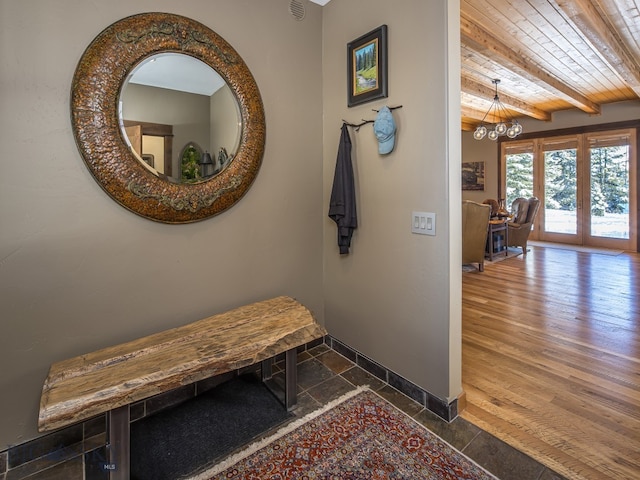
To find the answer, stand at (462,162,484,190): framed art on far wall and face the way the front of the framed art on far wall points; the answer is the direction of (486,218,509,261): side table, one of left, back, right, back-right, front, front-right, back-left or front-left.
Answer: front

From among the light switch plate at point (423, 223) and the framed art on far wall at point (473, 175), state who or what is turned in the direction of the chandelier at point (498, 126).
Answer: the framed art on far wall

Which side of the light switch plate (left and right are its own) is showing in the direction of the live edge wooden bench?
front

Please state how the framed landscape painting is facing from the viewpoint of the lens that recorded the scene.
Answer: facing the viewer and to the left of the viewer

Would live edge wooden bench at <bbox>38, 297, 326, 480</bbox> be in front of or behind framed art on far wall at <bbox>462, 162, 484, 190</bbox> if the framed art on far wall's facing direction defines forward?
in front

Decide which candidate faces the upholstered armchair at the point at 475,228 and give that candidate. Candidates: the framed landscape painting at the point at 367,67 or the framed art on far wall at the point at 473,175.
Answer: the framed art on far wall

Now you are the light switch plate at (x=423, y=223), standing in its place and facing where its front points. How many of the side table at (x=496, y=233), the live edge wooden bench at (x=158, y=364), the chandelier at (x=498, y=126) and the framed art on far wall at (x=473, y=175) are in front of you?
1

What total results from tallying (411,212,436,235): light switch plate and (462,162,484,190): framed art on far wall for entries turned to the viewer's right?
0

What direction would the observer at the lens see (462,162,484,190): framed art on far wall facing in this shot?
facing the viewer

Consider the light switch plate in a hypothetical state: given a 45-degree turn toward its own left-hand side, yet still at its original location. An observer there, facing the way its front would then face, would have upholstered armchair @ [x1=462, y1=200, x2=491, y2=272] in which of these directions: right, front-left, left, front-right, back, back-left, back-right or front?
back
